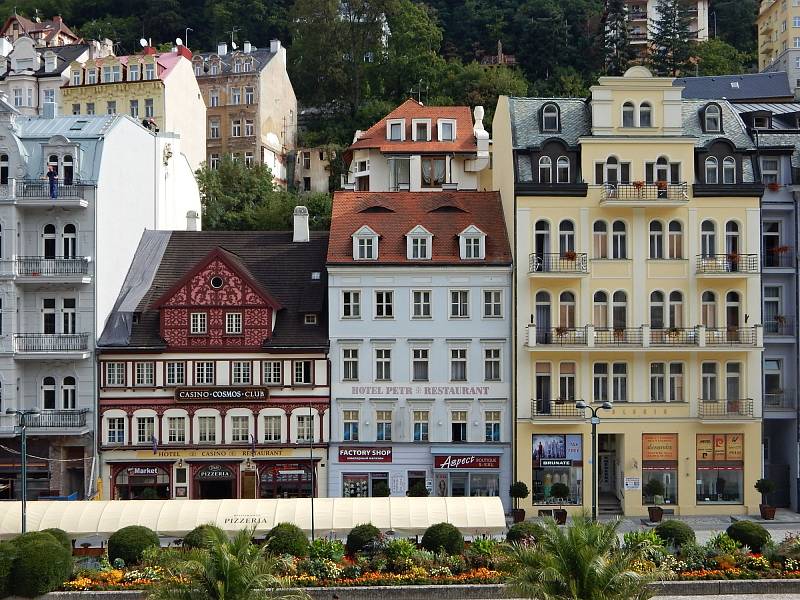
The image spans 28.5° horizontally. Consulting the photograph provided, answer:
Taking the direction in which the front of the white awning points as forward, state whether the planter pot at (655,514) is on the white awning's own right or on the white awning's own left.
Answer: on the white awning's own left

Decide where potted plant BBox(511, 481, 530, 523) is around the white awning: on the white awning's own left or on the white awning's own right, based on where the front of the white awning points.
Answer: on the white awning's own left

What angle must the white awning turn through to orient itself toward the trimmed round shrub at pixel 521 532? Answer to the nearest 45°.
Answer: approximately 45° to its left

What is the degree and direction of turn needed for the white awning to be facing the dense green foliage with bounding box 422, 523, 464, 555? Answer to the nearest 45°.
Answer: approximately 45° to its left

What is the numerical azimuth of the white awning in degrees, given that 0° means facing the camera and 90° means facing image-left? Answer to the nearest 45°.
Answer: approximately 0°

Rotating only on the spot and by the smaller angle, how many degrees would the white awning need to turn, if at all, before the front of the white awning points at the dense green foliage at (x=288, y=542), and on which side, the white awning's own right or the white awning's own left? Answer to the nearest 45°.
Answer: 0° — it already faces it

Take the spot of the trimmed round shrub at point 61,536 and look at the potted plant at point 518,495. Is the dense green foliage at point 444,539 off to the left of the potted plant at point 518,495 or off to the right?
right

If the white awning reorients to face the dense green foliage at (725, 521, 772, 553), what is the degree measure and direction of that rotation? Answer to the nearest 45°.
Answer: approximately 90° to its left

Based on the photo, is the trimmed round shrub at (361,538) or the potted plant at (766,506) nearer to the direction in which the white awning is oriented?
the trimmed round shrub
